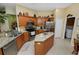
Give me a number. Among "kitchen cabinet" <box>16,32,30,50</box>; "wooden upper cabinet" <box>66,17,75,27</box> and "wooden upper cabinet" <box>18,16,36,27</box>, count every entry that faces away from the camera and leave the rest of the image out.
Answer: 0

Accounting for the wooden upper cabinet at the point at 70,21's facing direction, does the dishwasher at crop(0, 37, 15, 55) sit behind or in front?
in front

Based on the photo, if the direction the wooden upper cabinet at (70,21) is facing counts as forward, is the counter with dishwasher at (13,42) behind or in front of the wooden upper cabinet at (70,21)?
in front

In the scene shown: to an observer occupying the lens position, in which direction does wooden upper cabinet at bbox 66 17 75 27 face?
facing the viewer and to the left of the viewer

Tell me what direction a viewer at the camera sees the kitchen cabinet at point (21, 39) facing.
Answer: facing the viewer and to the right of the viewer

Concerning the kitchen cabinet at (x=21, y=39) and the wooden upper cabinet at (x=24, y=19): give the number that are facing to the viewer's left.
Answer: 0

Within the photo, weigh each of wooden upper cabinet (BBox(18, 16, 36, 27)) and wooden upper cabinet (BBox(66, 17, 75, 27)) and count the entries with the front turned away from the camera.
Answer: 0
